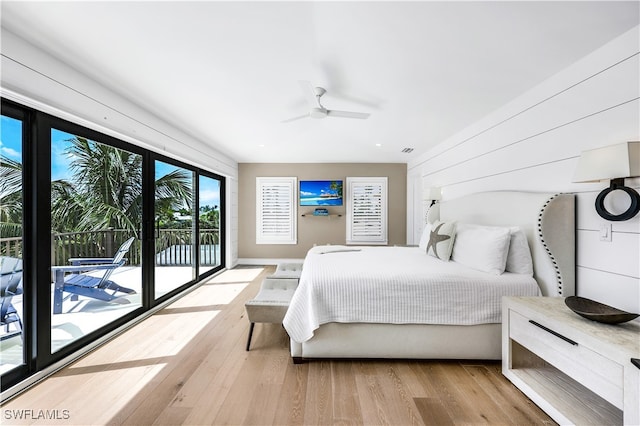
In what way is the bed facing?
to the viewer's left

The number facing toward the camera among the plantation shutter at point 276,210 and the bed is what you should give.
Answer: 1

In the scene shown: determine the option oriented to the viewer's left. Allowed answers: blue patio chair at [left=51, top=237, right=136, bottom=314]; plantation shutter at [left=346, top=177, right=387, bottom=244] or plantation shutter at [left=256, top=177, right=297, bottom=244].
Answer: the blue patio chair

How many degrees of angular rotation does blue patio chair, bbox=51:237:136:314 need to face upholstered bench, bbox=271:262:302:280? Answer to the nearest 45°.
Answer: approximately 180°

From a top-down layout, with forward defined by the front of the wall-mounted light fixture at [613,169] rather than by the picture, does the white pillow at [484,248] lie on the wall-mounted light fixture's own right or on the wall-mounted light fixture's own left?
on the wall-mounted light fixture's own right

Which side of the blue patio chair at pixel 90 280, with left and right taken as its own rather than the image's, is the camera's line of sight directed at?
left

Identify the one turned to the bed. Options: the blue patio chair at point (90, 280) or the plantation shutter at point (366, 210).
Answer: the plantation shutter

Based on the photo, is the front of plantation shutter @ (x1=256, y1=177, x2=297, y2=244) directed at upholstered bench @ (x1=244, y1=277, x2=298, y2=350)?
yes

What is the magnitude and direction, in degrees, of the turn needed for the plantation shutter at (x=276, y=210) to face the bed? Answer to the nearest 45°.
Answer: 0° — it already faces it

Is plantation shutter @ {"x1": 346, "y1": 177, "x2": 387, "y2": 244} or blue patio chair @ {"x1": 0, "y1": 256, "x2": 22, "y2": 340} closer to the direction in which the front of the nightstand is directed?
the blue patio chair

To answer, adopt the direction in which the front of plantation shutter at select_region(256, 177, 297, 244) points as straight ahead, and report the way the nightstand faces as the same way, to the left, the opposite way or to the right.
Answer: to the right

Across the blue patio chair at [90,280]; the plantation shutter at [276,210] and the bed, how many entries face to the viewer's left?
2

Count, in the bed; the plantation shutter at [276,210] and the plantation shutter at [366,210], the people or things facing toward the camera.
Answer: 2
